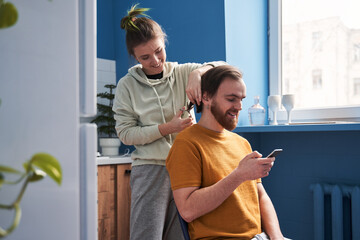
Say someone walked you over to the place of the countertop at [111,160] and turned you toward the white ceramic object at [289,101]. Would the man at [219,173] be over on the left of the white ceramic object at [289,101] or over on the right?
right

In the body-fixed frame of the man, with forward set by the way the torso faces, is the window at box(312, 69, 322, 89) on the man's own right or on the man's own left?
on the man's own left

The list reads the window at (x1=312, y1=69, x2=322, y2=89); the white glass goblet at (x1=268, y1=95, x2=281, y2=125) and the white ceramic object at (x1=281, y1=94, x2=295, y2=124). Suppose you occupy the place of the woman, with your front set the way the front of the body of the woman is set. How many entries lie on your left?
3

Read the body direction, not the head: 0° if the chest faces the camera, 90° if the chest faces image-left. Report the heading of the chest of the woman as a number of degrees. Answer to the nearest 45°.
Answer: approximately 315°

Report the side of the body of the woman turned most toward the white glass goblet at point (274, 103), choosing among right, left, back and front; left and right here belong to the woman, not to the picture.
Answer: left

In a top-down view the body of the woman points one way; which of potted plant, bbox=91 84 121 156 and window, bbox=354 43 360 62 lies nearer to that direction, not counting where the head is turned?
the window
